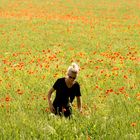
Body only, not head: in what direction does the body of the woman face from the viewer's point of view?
toward the camera
